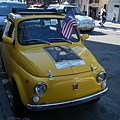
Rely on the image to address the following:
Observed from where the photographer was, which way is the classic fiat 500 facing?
facing the viewer and to the right of the viewer
